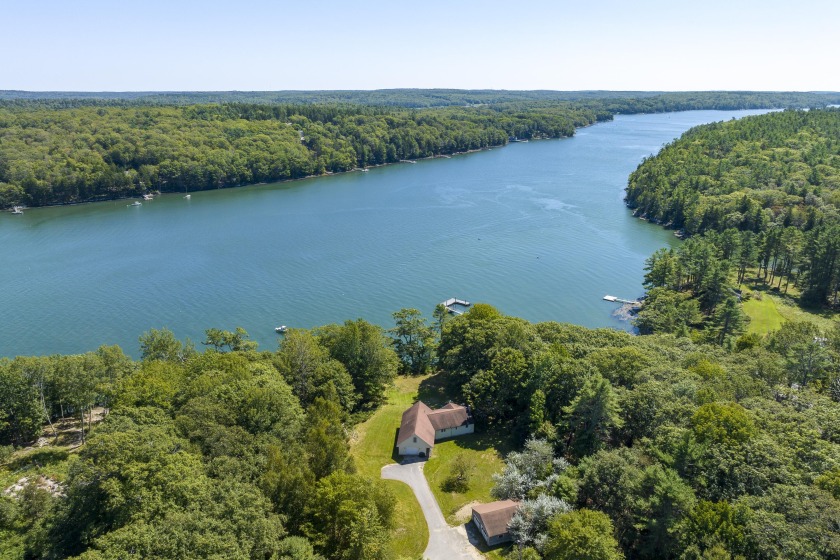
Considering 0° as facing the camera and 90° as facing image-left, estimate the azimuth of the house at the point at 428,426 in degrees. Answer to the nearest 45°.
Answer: approximately 0°

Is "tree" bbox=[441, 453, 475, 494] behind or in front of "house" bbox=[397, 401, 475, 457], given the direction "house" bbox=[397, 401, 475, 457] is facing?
in front

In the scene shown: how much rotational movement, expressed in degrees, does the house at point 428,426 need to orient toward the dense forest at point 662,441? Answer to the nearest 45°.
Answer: approximately 45° to its left

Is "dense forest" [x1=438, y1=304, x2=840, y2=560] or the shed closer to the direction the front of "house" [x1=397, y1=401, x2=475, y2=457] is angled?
the shed

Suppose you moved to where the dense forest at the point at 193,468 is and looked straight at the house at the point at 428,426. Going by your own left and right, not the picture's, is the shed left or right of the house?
right
